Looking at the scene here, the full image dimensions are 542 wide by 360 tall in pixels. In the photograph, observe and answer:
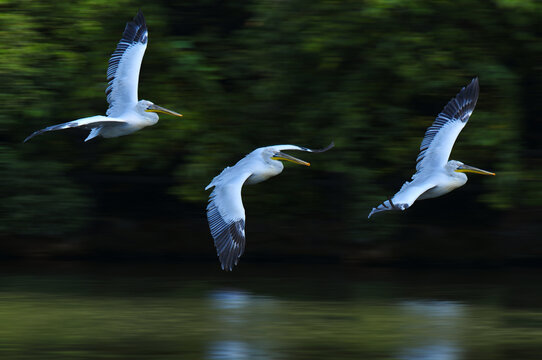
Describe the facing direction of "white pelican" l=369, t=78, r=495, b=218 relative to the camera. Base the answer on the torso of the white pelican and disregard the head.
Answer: to the viewer's right

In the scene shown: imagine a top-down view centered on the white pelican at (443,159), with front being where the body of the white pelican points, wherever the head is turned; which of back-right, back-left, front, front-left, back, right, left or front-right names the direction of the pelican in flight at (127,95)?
back

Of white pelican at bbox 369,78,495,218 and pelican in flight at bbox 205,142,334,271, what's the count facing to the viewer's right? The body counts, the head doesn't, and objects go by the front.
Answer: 2

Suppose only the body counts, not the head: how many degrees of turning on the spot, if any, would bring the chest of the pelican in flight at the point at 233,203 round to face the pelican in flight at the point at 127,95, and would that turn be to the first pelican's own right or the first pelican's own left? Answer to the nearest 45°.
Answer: approximately 135° to the first pelican's own left

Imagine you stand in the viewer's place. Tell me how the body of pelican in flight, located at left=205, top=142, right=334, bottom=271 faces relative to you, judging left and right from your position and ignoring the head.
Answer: facing to the right of the viewer

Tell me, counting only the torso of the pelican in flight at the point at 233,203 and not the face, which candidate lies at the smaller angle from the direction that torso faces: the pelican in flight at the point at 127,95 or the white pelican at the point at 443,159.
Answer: the white pelican

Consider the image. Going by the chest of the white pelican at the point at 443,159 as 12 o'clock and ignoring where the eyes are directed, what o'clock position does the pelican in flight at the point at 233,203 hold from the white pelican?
The pelican in flight is roughly at 5 o'clock from the white pelican.
